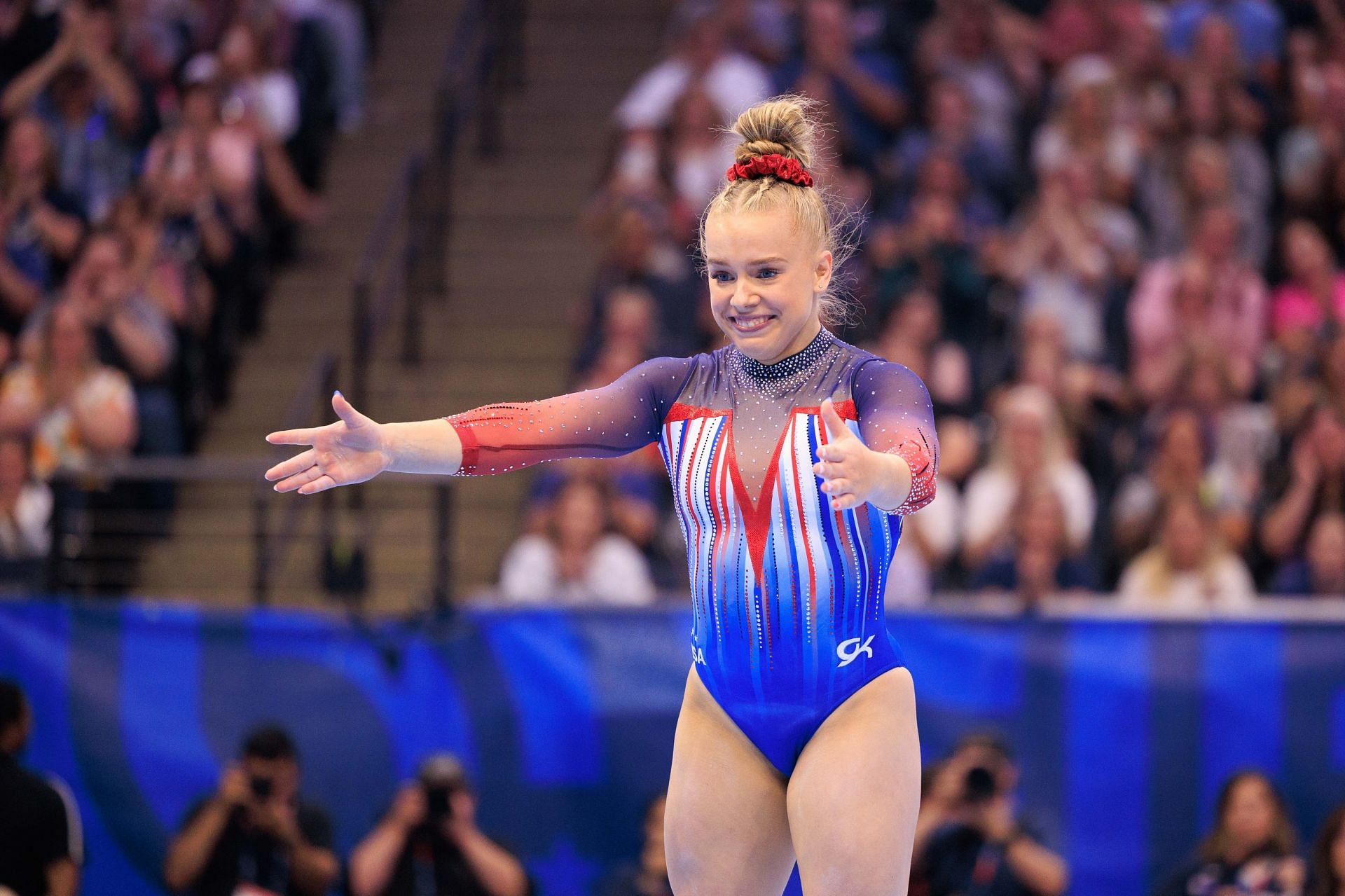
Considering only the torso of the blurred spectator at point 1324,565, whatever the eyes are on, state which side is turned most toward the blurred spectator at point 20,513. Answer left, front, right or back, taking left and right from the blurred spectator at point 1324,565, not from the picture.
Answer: right

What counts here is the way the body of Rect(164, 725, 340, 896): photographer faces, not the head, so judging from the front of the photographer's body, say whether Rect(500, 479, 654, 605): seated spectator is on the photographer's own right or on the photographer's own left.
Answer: on the photographer's own left

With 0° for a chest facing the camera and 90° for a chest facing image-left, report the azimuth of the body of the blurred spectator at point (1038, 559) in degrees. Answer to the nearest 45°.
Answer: approximately 0°

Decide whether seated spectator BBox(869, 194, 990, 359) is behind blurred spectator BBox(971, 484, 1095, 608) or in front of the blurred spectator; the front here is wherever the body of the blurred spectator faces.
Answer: behind

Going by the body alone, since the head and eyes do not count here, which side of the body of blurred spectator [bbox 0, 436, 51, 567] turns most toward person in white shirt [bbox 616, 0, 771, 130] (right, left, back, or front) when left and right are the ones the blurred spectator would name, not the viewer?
left

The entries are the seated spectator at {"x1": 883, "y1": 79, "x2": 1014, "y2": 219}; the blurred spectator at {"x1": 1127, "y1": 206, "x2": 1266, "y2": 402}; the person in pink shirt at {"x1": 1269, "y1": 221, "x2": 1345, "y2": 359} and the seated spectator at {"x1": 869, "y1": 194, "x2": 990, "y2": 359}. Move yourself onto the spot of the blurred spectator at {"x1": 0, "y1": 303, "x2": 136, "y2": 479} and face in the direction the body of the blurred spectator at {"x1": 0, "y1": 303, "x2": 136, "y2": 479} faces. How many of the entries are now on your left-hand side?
4

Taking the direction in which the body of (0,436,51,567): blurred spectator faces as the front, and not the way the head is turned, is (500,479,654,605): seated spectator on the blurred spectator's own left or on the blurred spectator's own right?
on the blurred spectator's own left

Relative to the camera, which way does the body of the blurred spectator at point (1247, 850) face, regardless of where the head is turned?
toward the camera

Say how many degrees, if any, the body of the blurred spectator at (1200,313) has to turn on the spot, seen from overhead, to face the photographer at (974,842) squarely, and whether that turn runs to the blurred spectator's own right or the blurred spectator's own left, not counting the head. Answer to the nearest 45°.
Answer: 0° — they already face them

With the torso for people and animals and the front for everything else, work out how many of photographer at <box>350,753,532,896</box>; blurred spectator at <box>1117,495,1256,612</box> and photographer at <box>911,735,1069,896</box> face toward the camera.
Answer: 3

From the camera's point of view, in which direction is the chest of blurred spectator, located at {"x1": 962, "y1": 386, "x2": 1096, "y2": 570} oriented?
toward the camera

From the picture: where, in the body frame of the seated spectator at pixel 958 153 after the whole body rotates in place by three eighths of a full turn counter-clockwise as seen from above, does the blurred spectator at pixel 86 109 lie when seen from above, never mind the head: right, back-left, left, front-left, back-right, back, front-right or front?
back-left
